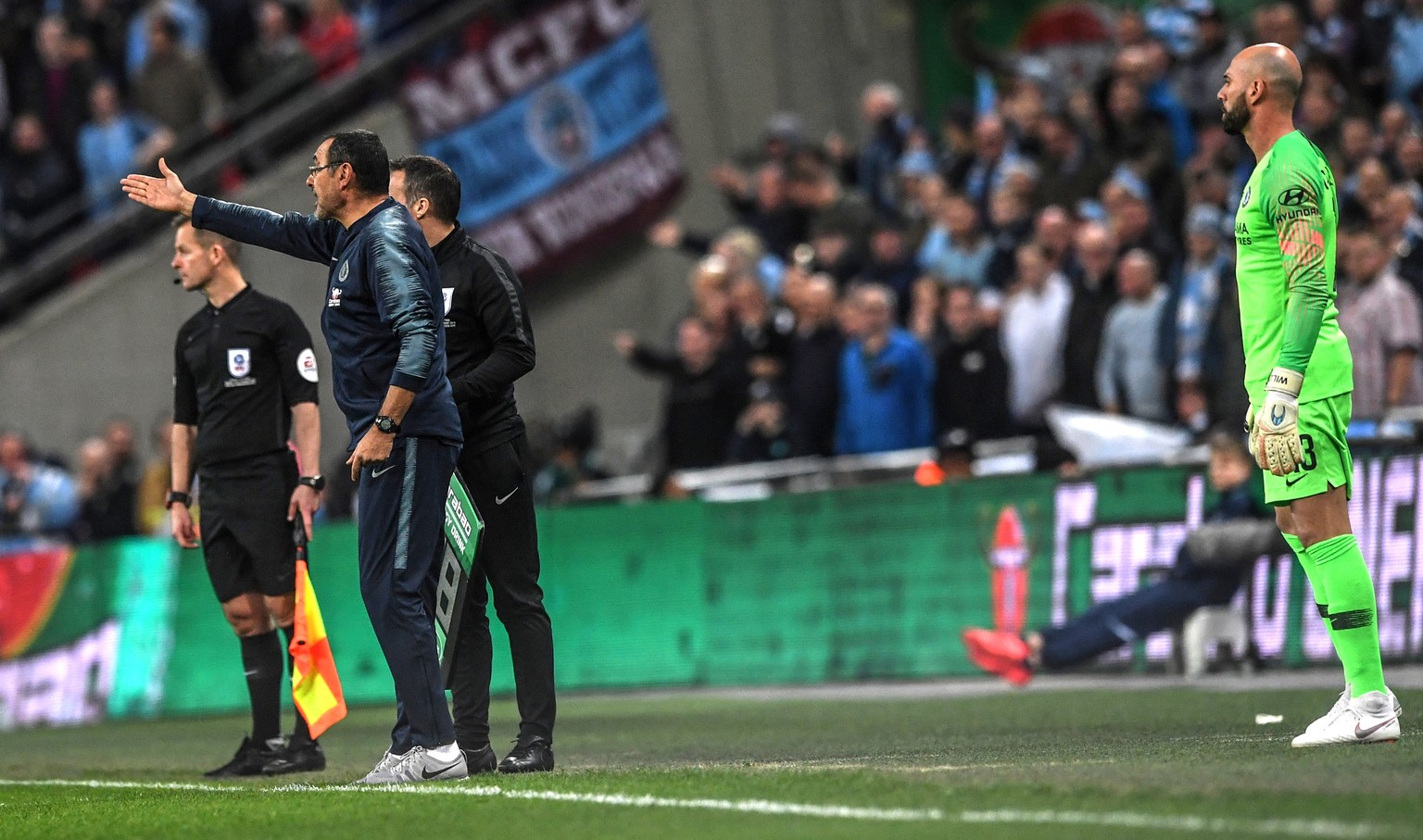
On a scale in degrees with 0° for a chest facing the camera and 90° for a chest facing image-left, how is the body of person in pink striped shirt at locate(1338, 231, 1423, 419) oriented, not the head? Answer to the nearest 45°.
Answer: approximately 45°

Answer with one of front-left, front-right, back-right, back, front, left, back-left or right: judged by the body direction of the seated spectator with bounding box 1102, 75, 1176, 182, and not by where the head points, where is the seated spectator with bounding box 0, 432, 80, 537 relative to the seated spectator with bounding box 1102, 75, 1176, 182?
front-right

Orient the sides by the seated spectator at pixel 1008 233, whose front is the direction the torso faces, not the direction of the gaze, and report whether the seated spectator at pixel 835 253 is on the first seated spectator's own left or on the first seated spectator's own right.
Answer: on the first seated spectator's own right

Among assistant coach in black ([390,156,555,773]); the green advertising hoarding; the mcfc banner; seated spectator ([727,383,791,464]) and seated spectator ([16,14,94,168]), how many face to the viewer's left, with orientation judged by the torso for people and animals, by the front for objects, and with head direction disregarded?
1

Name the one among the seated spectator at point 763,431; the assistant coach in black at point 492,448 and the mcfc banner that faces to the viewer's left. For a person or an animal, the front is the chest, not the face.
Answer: the assistant coach in black

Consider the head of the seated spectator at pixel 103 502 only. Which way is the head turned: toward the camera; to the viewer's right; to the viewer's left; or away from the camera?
toward the camera

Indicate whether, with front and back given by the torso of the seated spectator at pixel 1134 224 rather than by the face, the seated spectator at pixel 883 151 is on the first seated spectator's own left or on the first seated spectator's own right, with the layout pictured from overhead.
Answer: on the first seated spectator's own right

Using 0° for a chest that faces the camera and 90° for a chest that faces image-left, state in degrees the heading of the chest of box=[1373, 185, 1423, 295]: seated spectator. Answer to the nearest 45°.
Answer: approximately 45°

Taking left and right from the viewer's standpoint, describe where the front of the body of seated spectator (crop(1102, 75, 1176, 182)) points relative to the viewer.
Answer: facing the viewer and to the left of the viewer

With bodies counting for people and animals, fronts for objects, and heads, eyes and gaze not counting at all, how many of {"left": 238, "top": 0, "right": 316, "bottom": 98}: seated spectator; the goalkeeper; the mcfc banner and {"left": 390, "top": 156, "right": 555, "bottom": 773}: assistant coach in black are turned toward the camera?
2

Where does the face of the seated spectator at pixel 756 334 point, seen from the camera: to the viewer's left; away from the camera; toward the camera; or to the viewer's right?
toward the camera

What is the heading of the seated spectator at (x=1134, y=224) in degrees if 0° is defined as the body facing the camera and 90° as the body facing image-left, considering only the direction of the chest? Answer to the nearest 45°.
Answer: approximately 45°

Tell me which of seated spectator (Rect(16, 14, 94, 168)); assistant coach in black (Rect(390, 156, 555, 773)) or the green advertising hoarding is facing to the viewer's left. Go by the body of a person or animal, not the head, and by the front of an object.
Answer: the assistant coach in black

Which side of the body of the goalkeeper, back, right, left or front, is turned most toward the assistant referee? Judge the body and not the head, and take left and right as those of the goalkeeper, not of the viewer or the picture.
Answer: front

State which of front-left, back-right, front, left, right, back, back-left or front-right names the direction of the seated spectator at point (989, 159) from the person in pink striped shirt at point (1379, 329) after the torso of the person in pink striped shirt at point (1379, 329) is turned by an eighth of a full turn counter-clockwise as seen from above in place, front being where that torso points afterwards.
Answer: back-right

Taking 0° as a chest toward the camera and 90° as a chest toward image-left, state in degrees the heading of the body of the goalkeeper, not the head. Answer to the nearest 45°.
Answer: approximately 90°

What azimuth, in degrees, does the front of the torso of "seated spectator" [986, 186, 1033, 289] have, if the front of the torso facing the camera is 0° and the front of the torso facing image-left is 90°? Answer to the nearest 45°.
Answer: approximately 45°

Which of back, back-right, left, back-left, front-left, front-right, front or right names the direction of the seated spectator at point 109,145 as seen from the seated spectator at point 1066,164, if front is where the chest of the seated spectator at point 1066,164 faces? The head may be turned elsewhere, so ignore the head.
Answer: front-right

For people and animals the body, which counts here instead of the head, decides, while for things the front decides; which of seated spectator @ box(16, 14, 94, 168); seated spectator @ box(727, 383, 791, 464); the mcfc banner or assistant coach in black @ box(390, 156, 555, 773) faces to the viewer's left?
the assistant coach in black

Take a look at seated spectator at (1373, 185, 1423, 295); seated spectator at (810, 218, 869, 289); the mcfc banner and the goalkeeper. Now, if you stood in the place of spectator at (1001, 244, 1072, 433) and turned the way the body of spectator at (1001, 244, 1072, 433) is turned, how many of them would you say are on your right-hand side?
2
